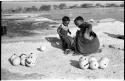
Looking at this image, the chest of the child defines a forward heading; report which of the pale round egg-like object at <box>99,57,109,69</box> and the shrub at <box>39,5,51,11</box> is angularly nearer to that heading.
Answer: the pale round egg-like object

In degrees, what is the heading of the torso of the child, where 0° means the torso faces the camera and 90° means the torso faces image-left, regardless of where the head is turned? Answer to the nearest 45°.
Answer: approximately 315°

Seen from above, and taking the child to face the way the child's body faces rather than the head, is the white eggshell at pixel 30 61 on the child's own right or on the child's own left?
on the child's own right

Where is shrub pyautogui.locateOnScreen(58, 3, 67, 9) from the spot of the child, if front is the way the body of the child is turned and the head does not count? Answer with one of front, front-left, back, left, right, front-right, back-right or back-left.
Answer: back-left

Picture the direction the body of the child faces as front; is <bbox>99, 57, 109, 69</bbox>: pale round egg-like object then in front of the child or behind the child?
in front

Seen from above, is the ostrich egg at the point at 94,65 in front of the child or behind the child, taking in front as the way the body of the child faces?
in front

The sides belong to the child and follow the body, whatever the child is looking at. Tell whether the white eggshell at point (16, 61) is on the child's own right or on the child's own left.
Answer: on the child's own right

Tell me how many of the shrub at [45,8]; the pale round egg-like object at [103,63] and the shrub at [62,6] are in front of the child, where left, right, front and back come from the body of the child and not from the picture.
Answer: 1

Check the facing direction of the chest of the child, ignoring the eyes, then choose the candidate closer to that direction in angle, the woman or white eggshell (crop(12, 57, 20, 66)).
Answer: the woman

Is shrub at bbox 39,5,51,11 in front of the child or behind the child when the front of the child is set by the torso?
behind
